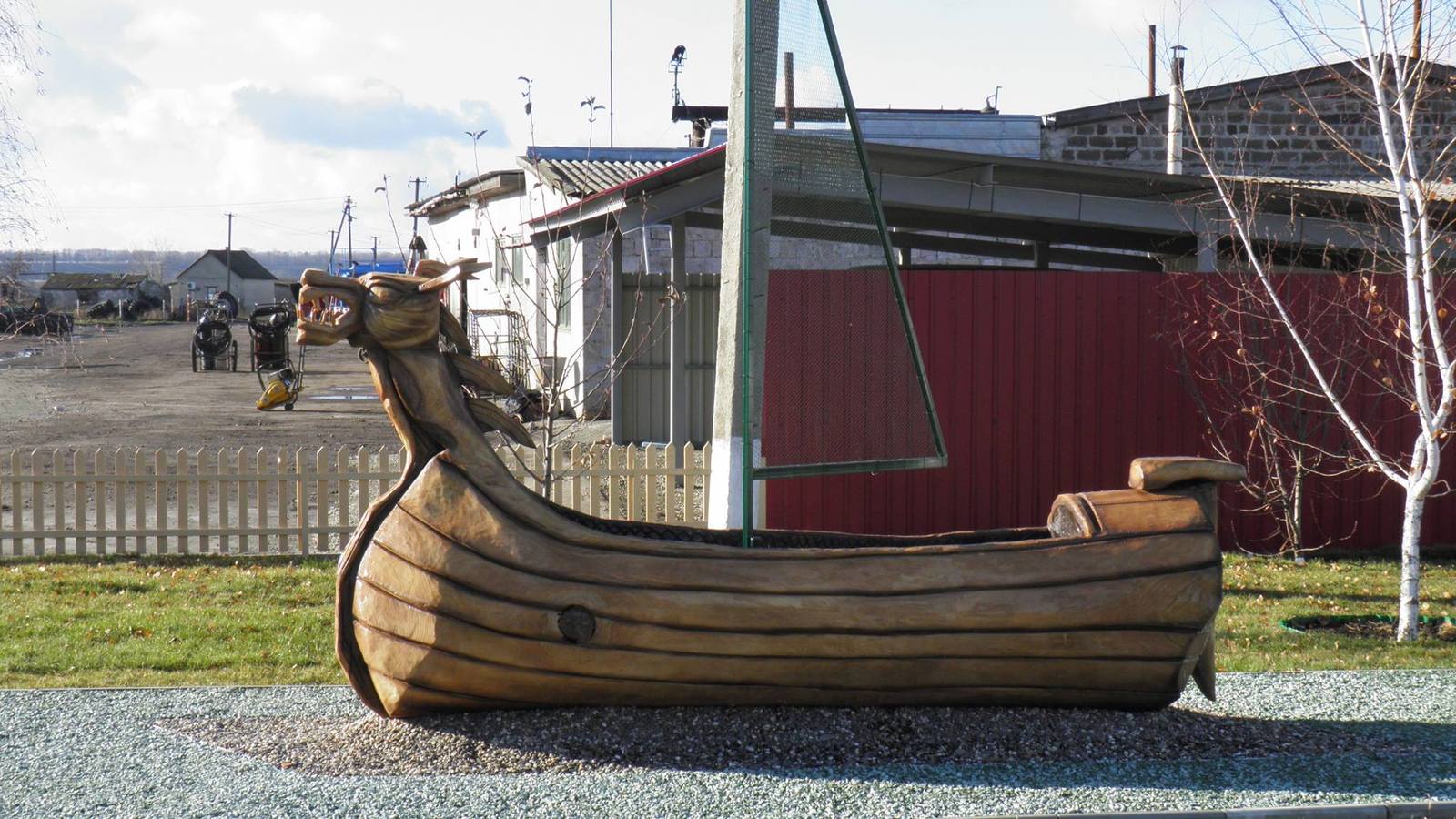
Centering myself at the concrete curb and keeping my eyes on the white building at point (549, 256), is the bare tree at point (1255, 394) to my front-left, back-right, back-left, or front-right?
front-right

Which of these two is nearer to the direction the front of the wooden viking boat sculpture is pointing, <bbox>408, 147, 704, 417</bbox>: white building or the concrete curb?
the white building

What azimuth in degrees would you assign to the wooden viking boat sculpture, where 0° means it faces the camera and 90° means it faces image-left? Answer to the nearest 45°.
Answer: approximately 90°

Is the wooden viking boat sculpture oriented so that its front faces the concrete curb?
no

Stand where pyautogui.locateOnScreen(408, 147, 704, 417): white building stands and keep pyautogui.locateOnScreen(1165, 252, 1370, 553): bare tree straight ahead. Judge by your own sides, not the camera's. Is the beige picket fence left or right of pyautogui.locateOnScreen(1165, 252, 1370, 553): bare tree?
right

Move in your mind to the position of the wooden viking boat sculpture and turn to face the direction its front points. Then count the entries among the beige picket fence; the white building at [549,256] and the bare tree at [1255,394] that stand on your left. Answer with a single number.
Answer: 0

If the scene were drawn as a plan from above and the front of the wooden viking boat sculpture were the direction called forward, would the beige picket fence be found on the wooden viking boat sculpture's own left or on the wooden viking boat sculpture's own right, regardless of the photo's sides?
on the wooden viking boat sculpture's own right

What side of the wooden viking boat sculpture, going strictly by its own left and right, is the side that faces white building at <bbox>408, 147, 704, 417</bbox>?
right

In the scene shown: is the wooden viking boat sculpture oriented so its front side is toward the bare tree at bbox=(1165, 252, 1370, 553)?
no
